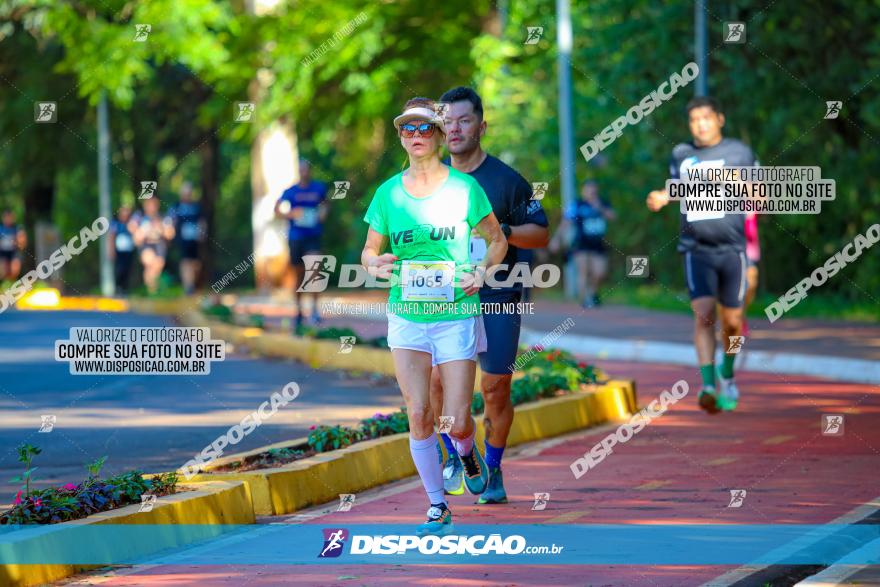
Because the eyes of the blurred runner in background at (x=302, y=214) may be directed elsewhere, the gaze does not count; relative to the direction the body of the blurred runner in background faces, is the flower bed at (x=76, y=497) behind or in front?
in front

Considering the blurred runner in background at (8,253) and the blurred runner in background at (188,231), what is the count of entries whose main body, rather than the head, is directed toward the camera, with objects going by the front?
2

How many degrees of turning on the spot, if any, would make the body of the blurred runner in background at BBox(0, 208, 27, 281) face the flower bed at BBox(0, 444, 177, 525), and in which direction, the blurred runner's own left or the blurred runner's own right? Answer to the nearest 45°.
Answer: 0° — they already face it

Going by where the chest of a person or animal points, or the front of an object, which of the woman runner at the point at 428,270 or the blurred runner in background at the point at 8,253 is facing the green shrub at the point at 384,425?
the blurred runner in background

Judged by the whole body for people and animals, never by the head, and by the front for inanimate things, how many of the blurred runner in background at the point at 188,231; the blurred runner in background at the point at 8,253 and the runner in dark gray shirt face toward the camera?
3

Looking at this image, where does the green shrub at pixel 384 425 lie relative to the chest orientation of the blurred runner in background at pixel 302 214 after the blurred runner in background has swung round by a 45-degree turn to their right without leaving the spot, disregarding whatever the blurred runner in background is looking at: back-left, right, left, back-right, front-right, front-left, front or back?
front-left

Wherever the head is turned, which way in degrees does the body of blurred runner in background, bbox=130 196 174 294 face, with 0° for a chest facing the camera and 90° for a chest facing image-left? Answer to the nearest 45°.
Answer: approximately 0°

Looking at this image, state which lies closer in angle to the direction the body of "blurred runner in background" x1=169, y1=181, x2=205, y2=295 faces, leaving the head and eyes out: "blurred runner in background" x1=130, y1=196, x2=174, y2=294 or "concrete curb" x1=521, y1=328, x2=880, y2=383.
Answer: the concrete curb

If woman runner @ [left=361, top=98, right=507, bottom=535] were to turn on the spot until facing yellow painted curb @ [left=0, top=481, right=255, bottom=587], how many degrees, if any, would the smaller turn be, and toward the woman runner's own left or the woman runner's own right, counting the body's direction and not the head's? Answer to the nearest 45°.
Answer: approximately 90° to the woman runner's own right

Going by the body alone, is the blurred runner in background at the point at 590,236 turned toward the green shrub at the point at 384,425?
yes

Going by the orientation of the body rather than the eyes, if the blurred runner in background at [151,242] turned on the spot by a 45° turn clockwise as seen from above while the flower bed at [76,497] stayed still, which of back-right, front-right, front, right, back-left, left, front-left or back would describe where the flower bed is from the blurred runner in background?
front-left

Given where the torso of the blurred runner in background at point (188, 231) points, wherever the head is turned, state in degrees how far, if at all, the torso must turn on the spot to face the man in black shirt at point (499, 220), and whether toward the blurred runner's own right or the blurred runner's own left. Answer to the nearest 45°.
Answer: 0° — they already face them
